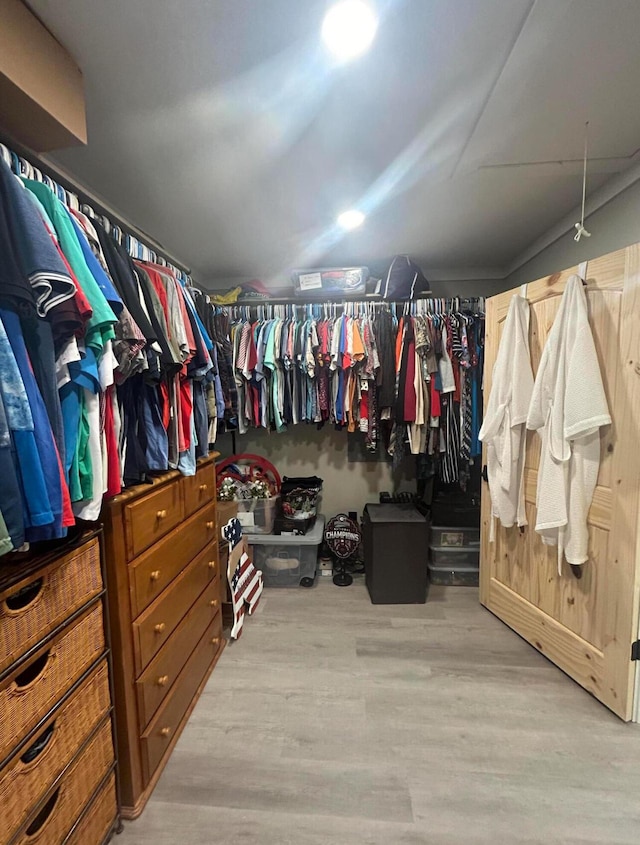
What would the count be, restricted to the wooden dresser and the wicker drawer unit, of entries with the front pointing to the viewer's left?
0

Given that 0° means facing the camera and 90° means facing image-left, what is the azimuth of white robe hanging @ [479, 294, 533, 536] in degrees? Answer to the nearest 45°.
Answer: approximately 45°

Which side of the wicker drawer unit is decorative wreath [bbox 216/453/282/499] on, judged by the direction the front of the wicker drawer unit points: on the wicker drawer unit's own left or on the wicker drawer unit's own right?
on the wicker drawer unit's own left

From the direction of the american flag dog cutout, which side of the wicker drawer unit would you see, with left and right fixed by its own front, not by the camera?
left

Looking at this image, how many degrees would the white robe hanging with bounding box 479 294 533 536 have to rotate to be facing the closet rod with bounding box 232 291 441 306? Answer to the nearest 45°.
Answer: approximately 45° to its right

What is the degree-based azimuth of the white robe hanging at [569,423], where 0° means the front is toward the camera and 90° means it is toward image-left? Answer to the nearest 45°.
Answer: approximately 45°

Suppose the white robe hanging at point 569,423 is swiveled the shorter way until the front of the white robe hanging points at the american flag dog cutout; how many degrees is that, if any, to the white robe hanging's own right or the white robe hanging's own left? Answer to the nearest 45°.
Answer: approximately 45° to the white robe hanging's own right

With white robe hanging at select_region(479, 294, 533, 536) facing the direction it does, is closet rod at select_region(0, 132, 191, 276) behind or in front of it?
in front

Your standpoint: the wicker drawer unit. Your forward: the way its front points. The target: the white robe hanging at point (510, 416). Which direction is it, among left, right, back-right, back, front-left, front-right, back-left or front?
front-left

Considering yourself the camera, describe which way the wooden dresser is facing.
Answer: facing the viewer and to the right of the viewer

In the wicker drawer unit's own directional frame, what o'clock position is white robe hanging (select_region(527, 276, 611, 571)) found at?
The white robe hanging is roughly at 11 o'clock from the wicker drawer unit.

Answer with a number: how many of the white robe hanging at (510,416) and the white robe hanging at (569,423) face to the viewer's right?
0

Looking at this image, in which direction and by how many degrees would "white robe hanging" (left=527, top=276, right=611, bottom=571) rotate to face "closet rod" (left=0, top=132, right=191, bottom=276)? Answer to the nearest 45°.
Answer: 0° — it already faces it

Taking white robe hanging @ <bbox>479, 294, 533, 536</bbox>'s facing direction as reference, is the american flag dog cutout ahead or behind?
ahead
